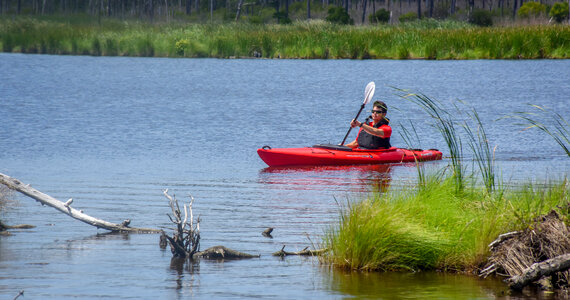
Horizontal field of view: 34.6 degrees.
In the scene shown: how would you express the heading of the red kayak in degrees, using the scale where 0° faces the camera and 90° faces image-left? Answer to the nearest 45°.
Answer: approximately 90°

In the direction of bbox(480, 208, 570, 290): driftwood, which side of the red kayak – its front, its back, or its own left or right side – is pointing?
left

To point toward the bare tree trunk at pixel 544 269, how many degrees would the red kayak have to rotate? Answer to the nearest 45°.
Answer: approximately 90° to its left

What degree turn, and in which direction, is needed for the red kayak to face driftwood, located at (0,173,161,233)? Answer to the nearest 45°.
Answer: approximately 90° to its left

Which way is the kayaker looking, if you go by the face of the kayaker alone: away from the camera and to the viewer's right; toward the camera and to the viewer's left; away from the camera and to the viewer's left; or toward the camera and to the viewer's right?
toward the camera and to the viewer's left

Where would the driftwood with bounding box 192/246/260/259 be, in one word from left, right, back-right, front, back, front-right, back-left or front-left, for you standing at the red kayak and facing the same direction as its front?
left

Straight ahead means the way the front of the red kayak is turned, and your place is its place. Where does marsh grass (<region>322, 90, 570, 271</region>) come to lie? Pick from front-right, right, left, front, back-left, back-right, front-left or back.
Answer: left

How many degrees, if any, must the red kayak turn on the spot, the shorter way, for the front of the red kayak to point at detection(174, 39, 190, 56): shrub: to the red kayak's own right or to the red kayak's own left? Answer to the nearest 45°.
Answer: approximately 90° to the red kayak's own right

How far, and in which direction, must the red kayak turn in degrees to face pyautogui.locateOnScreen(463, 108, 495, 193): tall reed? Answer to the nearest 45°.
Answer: approximately 90° to its left

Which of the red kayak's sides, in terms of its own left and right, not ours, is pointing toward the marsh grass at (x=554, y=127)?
back

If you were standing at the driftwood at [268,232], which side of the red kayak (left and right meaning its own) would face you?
left

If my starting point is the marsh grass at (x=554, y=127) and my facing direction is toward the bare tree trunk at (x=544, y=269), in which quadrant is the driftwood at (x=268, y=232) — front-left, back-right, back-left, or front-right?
front-right
